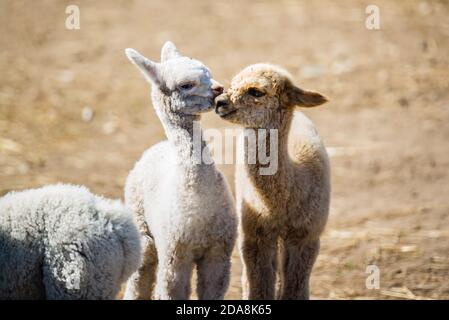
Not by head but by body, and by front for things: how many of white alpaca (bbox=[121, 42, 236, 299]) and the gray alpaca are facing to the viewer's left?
1

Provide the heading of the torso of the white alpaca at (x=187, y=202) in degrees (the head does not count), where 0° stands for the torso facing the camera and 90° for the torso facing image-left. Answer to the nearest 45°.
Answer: approximately 315°

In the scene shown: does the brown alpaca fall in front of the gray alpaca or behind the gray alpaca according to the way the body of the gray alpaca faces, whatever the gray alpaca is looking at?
behind

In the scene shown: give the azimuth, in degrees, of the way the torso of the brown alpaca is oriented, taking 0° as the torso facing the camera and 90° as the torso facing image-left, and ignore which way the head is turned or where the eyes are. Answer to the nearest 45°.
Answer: approximately 45°

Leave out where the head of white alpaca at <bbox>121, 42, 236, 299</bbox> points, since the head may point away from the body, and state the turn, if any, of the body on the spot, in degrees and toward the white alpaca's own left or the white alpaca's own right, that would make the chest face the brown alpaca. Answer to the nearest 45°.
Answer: approximately 90° to the white alpaca's own left

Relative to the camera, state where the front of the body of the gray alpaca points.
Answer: to the viewer's left

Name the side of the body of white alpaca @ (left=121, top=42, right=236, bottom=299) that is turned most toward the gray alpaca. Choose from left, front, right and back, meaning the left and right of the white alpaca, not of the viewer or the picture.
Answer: right

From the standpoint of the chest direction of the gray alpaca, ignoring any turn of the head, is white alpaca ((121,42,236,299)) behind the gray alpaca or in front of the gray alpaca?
behind

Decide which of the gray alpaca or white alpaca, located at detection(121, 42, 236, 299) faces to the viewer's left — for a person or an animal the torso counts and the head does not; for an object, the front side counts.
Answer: the gray alpaca
